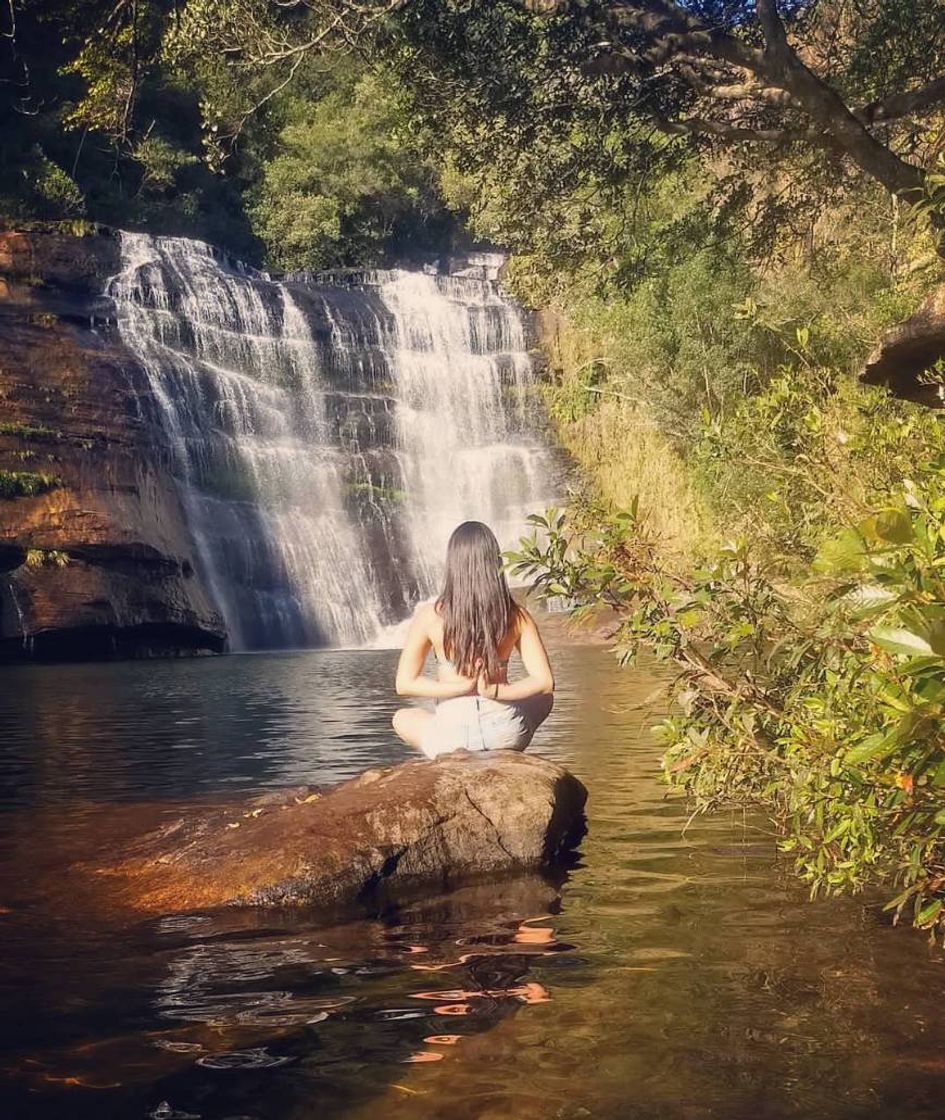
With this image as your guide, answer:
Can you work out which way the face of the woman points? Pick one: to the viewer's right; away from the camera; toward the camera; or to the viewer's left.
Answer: away from the camera

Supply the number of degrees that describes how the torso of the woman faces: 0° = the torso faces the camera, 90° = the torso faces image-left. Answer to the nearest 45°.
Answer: approximately 180°

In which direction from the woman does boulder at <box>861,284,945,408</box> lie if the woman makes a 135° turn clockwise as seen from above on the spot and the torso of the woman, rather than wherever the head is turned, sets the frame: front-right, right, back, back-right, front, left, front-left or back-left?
left

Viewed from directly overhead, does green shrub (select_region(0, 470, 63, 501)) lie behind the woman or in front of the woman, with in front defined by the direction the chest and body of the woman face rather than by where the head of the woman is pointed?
in front

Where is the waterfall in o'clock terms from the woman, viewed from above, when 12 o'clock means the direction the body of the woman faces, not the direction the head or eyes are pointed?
The waterfall is roughly at 12 o'clock from the woman.

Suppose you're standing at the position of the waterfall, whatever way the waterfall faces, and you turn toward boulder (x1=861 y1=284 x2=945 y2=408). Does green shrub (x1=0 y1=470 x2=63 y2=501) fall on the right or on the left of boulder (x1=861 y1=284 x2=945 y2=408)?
right
